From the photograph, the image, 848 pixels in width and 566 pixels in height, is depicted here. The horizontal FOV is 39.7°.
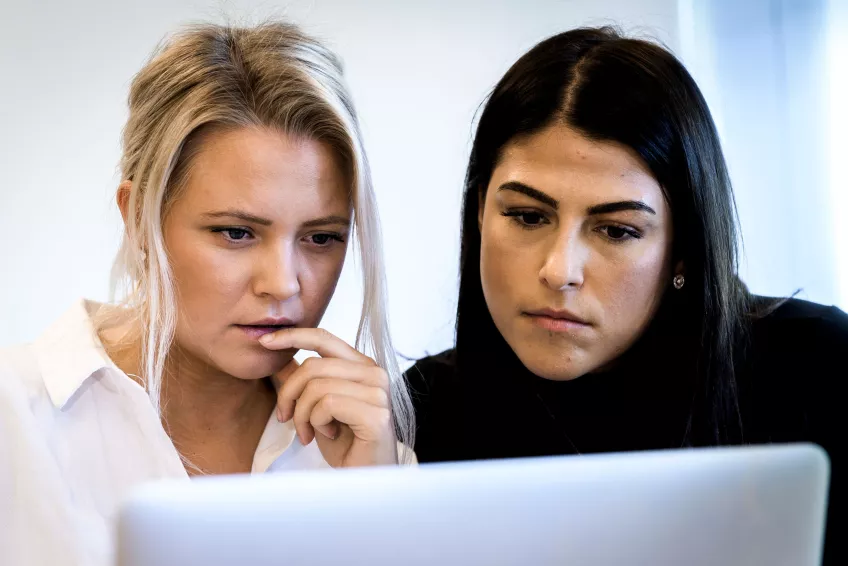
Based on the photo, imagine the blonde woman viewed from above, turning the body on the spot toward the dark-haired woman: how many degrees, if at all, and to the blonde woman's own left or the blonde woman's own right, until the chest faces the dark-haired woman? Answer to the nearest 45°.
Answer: approximately 45° to the blonde woman's own left

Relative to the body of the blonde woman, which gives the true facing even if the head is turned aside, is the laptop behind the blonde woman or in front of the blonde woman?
in front

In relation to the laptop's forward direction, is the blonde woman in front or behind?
in front

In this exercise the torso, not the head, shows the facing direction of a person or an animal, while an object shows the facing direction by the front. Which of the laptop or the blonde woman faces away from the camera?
the laptop

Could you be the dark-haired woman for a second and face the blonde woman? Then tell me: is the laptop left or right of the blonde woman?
left

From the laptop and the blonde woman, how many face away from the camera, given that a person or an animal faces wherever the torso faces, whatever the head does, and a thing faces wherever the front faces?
1

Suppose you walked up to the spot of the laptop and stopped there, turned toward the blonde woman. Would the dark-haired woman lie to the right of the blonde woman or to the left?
right

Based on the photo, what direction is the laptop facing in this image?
away from the camera

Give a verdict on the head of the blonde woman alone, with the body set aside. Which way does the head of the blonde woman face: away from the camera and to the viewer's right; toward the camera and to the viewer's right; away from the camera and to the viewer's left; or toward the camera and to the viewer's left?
toward the camera and to the viewer's right

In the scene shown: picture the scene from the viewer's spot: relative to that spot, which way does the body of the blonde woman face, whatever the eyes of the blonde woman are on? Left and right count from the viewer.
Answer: facing the viewer and to the right of the viewer

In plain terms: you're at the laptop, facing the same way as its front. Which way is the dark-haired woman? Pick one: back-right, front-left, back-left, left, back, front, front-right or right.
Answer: front
